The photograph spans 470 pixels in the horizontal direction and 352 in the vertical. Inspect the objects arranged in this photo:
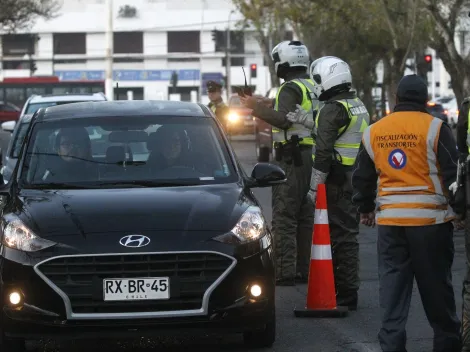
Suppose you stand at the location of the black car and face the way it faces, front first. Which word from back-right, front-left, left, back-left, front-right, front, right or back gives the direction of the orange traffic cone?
back-left

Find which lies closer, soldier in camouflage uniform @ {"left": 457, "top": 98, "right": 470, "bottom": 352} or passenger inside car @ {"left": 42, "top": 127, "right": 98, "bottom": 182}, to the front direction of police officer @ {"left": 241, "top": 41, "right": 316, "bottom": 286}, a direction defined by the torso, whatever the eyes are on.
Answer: the passenger inside car

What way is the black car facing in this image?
toward the camera

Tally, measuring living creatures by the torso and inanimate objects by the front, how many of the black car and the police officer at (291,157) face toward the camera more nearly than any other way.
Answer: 1

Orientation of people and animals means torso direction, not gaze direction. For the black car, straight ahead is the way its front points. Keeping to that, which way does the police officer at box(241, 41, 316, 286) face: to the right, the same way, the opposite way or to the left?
to the right

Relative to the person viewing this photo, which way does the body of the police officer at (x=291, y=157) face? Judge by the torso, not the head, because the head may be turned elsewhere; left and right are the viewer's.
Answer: facing to the left of the viewer

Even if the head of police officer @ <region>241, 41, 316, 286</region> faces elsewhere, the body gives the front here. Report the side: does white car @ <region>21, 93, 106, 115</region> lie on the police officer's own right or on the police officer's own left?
on the police officer's own right

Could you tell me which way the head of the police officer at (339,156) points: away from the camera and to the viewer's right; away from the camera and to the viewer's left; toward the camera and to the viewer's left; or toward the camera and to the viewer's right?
away from the camera and to the viewer's left
